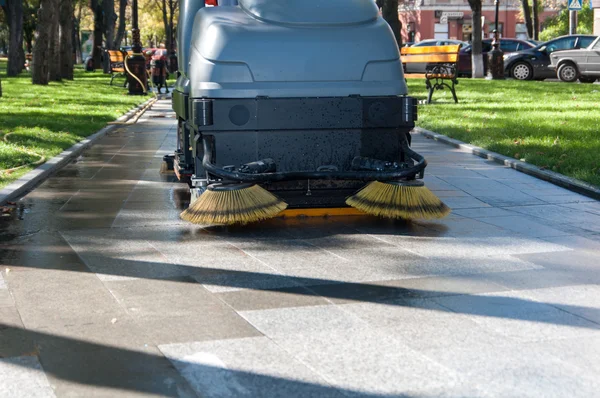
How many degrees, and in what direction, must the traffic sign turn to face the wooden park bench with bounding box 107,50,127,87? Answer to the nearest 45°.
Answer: approximately 90° to its right

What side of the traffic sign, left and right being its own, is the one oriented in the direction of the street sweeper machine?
front

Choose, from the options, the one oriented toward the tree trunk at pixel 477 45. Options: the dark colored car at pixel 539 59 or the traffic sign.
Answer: the dark colored car

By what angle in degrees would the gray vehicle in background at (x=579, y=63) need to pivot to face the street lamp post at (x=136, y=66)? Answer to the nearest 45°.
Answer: approximately 45° to its left

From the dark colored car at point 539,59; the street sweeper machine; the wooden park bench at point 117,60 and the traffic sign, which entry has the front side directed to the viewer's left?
the dark colored car

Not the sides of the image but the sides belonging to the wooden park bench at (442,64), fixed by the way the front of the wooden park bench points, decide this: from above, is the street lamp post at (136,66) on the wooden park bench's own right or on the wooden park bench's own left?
on the wooden park bench's own right

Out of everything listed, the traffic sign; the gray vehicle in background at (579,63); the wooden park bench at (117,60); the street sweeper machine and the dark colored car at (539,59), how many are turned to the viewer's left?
2

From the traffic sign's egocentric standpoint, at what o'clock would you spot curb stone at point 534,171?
The curb stone is roughly at 12 o'clock from the traffic sign.

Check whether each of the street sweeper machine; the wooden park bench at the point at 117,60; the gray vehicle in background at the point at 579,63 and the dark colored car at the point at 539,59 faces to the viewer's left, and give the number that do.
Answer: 2

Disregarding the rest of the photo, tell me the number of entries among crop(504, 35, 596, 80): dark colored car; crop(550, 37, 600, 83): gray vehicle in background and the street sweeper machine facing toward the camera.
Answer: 1

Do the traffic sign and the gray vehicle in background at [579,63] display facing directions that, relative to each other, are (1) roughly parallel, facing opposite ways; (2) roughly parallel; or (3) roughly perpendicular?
roughly perpendicular

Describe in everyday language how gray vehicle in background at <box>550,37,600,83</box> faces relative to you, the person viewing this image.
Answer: facing to the left of the viewer

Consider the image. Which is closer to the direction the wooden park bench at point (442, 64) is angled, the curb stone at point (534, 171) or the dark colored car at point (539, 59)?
the curb stone

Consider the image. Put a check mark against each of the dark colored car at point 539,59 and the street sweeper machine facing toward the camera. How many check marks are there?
1
